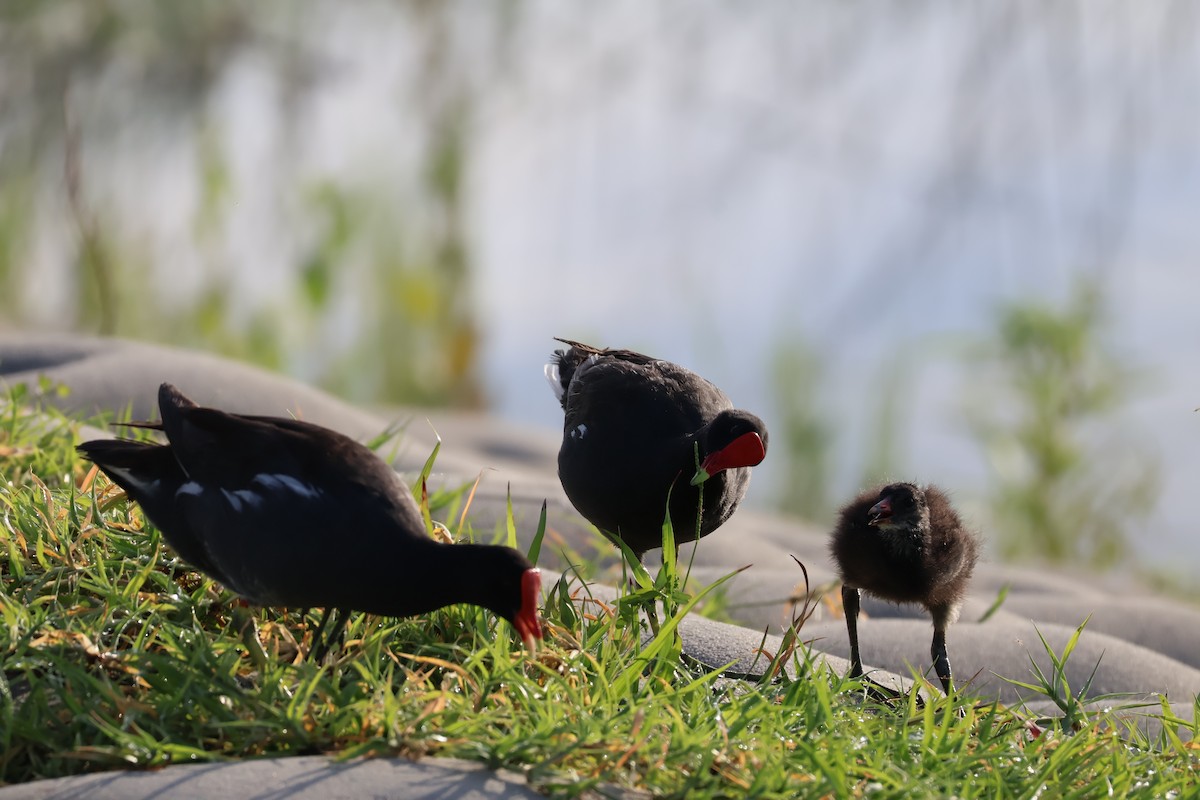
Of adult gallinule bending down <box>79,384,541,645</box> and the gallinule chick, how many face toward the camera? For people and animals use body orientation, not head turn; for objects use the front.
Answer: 1

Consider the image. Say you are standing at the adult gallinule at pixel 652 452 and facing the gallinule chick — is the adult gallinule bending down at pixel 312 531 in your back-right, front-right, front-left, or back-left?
back-right

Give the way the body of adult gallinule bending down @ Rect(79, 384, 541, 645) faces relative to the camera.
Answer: to the viewer's right

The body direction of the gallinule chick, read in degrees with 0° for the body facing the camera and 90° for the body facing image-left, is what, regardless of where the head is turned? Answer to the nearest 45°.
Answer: approximately 0°

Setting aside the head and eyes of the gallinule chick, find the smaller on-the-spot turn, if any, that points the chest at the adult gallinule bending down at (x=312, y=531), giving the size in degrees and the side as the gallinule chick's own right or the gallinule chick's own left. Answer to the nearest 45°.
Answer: approximately 45° to the gallinule chick's own right

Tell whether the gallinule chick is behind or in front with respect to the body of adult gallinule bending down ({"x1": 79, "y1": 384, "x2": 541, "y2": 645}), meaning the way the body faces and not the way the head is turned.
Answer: in front

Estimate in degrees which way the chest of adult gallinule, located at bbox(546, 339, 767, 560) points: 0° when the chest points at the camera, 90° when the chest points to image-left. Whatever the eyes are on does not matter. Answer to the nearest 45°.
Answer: approximately 315°

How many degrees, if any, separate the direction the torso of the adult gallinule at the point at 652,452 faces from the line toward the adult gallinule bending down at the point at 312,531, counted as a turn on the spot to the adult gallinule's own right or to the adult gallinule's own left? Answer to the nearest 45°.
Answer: approximately 90° to the adult gallinule's own right

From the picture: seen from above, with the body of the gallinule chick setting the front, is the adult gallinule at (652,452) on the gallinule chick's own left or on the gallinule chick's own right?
on the gallinule chick's own right
